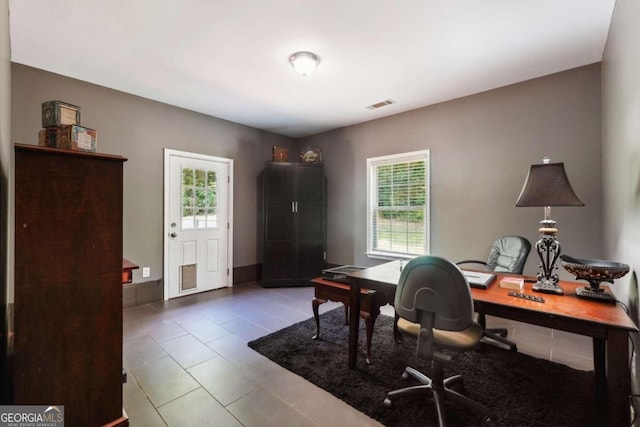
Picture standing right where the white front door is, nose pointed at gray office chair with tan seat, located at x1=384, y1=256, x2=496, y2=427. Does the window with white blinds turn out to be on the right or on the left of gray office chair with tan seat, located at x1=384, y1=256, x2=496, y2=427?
left

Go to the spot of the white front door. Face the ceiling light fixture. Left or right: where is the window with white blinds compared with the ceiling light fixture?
left

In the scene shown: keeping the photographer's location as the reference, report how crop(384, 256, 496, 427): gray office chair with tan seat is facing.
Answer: facing away from the viewer and to the right of the viewer

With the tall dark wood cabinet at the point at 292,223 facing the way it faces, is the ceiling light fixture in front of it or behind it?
in front

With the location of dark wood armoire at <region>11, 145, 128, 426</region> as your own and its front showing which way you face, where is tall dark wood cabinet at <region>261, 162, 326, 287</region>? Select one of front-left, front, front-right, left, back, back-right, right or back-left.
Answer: front-left

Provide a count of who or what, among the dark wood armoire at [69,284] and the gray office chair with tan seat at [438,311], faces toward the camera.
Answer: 0

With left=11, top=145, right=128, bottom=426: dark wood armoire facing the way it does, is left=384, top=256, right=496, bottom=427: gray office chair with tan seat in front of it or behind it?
in front

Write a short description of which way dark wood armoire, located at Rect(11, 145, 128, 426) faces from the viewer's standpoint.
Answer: facing to the right of the viewer

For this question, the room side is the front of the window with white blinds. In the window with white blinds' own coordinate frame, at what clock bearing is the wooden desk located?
The wooden desk is roughly at 10 o'clock from the window with white blinds.

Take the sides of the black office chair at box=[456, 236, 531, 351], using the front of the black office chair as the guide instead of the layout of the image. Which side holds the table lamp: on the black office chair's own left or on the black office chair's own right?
on the black office chair's own left

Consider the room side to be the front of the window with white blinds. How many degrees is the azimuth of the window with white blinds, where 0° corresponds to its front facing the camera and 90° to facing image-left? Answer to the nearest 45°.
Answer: approximately 45°

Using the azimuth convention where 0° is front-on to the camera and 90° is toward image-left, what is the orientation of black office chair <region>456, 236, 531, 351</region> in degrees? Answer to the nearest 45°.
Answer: approximately 45°
